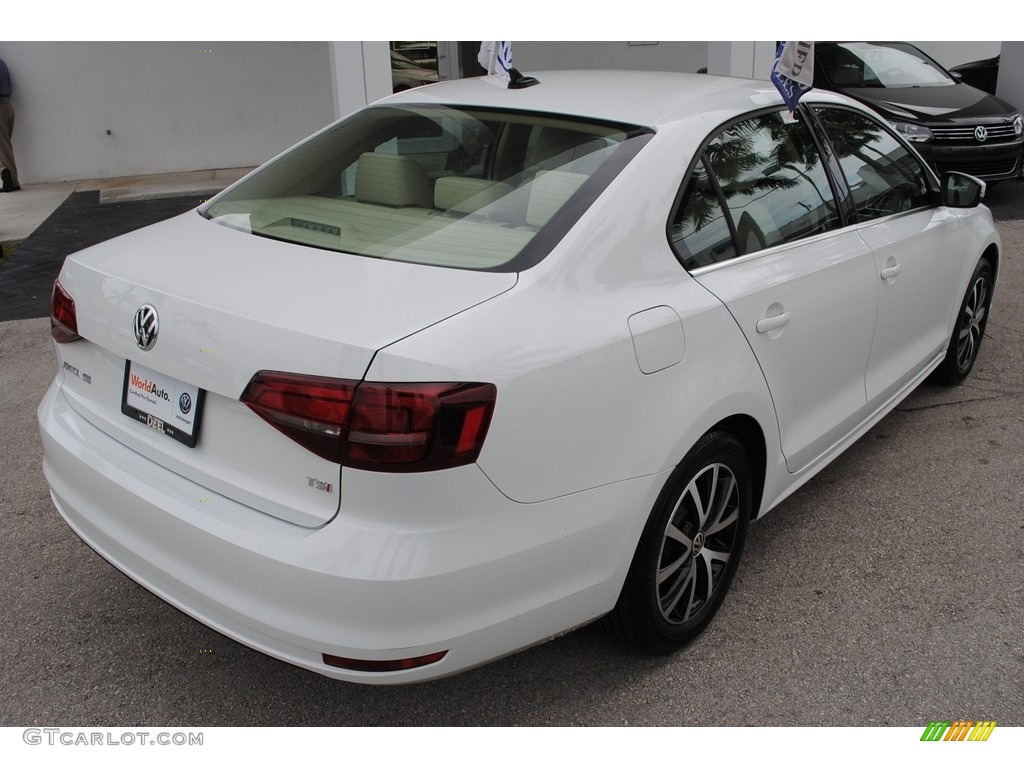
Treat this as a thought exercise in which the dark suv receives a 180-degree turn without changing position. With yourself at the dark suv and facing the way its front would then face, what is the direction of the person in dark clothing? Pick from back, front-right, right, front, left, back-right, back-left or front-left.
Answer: front-left

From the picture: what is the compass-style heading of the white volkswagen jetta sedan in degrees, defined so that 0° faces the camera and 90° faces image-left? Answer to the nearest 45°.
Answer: approximately 225°

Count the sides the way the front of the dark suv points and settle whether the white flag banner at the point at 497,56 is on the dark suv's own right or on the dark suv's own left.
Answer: on the dark suv's own right

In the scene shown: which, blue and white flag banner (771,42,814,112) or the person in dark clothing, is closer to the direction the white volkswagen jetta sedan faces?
the blue and white flag banner
